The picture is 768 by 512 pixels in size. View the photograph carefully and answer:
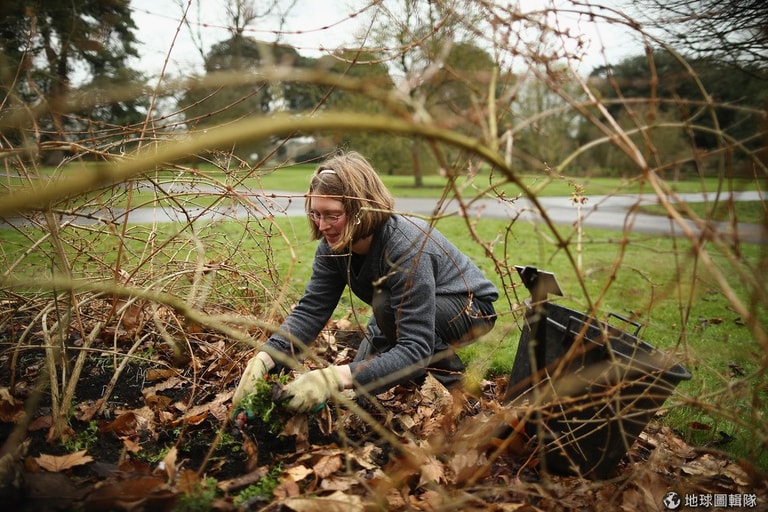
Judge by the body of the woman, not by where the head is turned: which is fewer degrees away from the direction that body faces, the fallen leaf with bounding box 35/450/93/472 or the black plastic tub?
the fallen leaf

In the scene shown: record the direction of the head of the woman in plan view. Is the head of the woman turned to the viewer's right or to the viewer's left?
to the viewer's left

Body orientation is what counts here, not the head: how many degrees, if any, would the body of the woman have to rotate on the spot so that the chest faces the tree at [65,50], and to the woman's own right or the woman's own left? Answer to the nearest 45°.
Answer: approximately 45° to the woman's own right

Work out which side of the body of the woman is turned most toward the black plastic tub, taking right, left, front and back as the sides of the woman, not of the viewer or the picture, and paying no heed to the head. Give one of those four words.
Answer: left

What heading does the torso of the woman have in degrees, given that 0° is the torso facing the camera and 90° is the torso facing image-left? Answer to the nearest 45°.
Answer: approximately 45°

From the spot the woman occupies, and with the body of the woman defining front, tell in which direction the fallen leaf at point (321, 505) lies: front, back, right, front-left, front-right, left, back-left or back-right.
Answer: front-left

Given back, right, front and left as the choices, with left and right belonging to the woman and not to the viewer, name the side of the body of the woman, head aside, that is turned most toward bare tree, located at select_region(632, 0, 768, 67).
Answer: back

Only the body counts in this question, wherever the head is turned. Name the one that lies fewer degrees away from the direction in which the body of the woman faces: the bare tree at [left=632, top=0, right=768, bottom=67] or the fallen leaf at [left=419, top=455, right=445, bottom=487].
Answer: the fallen leaf

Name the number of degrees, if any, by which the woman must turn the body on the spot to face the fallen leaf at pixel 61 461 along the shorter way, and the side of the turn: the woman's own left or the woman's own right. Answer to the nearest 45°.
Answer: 0° — they already face it
